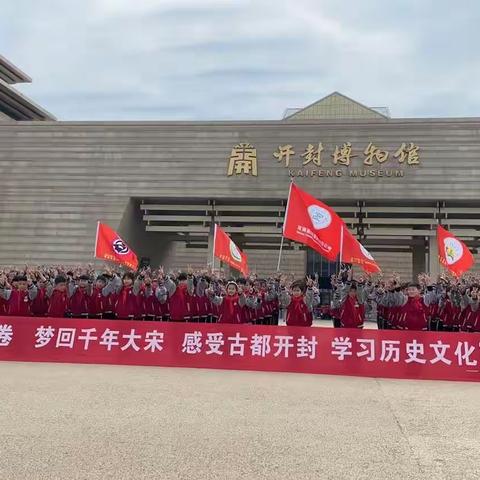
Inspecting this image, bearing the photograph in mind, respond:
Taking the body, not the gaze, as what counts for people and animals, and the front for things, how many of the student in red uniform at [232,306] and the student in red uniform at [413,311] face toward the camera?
2

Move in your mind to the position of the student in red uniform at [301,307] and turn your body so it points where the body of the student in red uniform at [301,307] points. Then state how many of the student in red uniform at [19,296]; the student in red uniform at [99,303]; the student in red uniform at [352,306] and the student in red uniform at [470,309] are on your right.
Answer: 2

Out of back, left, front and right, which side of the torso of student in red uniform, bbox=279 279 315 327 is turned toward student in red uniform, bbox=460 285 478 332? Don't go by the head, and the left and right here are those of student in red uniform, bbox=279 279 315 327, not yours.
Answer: left

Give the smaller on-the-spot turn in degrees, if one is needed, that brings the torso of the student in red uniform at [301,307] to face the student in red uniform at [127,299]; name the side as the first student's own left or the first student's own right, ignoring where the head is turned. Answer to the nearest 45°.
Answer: approximately 90° to the first student's own right

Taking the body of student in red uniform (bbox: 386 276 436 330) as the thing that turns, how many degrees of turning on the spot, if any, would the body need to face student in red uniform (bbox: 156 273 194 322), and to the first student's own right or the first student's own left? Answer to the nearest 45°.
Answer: approximately 90° to the first student's own right

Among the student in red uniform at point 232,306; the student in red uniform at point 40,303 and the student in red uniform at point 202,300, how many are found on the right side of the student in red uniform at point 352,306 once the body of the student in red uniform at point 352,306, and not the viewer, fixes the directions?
3

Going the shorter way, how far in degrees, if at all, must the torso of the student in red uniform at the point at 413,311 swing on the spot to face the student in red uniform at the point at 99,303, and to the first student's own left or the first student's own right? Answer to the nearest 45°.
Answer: approximately 90° to the first student's own right

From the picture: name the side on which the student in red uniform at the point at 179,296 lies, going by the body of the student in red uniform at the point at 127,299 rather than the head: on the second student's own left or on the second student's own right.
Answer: on the second student's own left

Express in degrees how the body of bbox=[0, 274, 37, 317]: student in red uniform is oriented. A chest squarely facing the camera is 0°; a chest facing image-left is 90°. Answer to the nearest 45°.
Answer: approximately 0°
